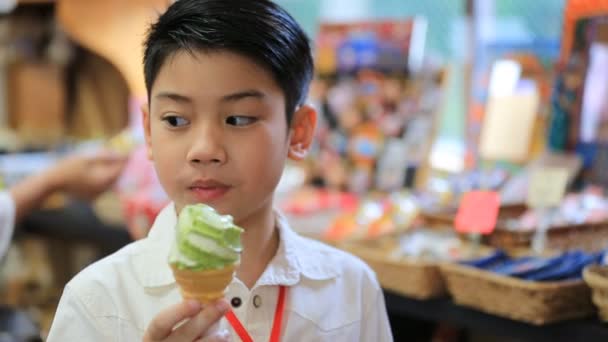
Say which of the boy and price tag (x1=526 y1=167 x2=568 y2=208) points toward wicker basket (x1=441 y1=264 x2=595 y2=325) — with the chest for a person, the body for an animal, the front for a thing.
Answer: the price tag

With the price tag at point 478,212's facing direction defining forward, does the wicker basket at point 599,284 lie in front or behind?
in front

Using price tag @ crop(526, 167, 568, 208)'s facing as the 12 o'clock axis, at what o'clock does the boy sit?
The boy is roughly at 1 o'clock from the price tag.

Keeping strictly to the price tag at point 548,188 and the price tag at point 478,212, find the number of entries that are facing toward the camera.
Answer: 2

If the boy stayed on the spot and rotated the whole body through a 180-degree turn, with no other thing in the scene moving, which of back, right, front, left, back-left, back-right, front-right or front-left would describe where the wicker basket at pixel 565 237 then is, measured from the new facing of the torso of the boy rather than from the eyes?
front-right

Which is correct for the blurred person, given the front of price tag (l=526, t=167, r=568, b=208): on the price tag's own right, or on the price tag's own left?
on the price tag's own right

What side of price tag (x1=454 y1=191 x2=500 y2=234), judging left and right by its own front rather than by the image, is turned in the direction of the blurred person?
right

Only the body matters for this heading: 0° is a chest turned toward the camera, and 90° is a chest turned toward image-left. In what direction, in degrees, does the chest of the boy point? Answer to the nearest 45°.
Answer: approximately 0°
